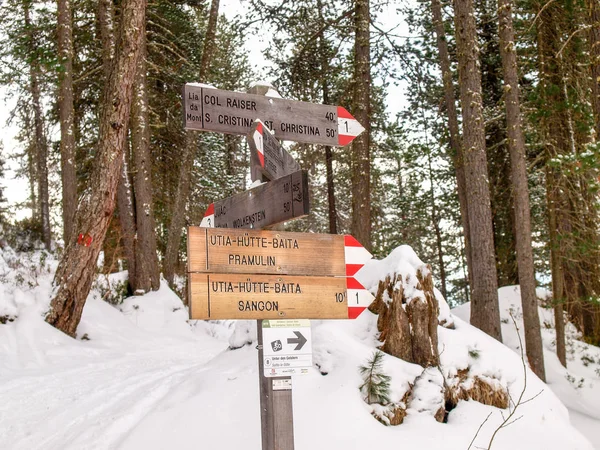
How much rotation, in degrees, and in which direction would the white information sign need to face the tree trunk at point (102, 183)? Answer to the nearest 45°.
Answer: approximately 135° to its right

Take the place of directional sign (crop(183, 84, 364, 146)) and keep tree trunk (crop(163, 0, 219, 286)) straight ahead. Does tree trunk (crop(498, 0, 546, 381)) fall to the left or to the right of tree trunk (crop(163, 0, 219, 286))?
right

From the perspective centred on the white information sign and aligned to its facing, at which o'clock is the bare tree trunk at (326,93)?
The bare tree trunk is roughly at 6 o'clock from the white information sign.

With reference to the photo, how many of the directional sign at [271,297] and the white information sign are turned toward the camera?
2

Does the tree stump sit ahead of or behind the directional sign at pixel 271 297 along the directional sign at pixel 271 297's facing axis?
behind

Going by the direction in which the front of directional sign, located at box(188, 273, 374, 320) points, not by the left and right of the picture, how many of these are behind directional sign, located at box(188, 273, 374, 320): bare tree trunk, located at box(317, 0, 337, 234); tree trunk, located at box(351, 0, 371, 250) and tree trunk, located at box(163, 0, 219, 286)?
3

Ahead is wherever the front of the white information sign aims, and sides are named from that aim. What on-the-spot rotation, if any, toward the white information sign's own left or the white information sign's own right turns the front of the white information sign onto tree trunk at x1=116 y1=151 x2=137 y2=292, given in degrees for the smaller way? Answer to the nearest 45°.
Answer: approximately 180°

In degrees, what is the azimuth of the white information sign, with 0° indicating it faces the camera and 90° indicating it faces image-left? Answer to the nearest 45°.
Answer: approximately 0°

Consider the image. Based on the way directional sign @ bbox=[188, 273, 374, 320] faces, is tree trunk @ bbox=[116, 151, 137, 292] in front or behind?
behind
